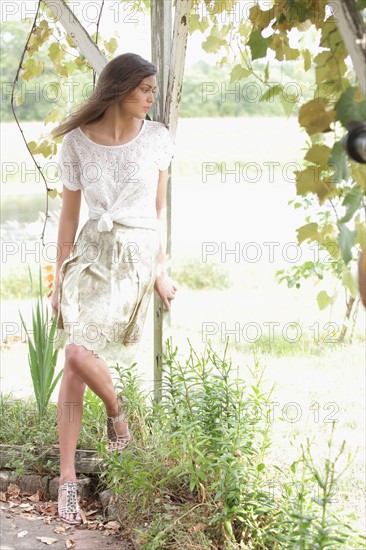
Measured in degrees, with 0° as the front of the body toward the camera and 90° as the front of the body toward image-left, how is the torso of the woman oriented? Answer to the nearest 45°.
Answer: approximately 0°

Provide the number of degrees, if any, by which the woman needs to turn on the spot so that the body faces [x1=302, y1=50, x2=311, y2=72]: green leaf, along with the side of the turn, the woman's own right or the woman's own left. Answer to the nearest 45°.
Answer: approximately 45° to the woman's own left
